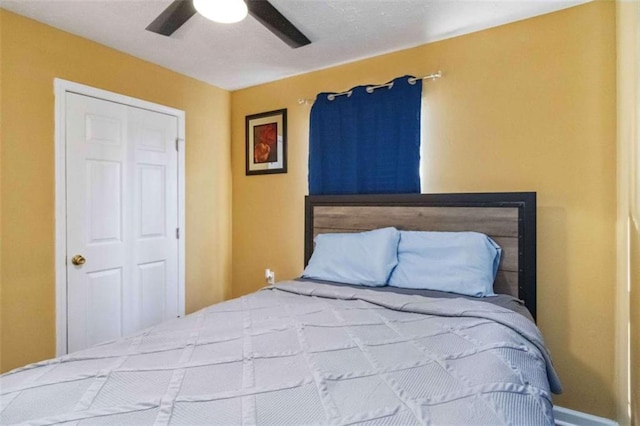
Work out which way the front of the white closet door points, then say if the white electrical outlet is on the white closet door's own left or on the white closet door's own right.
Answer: on the white closet door's own left

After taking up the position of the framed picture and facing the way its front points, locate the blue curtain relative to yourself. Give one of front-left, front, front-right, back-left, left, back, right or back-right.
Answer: left

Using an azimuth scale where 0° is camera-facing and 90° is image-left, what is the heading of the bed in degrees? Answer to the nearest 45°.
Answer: approximately 45°

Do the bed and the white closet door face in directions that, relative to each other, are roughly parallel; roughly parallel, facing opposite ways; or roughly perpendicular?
roughly perpendicular

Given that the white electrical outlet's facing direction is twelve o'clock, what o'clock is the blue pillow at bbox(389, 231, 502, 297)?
The blue pillow is roughly at 9 o'clock from the white electrical outlet.

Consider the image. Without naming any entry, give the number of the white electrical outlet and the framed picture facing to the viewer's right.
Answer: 0

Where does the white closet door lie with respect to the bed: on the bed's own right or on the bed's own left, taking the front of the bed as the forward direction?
on the bed's own right

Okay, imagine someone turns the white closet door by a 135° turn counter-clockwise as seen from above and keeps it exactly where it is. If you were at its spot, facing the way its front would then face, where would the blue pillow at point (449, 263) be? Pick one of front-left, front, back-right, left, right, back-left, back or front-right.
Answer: back-right

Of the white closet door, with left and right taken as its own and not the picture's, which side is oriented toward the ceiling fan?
front

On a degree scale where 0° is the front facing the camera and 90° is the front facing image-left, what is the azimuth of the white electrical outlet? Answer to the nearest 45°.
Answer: approximately 45°

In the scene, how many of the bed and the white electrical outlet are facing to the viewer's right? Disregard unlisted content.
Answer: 0

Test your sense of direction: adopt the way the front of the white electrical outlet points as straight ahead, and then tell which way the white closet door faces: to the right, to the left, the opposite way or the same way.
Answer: to the left

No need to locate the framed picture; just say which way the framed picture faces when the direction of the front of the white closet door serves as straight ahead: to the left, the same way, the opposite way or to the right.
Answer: to the right
